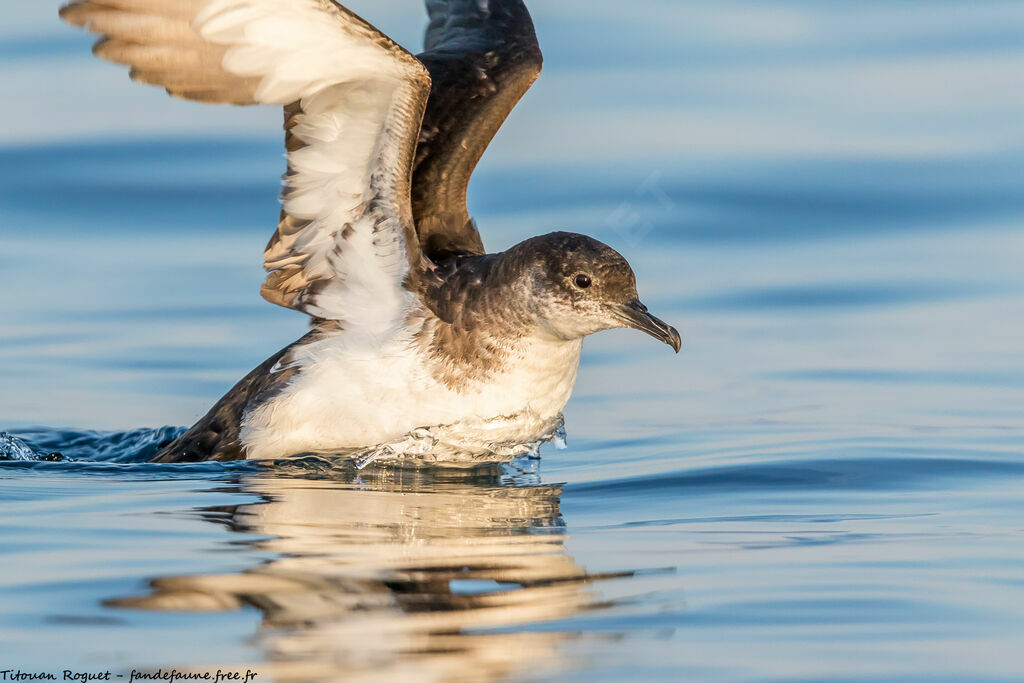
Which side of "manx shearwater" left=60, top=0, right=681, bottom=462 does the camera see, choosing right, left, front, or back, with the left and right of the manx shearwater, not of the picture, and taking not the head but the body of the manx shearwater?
right
